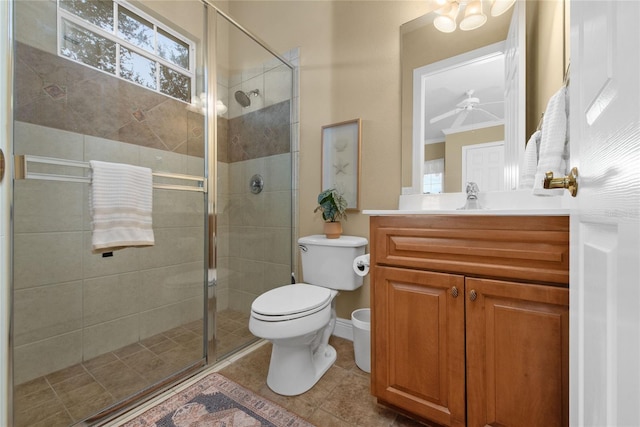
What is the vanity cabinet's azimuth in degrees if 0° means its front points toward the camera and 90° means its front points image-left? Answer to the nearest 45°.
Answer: approximately 45°

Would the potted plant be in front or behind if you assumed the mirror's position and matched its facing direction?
in front

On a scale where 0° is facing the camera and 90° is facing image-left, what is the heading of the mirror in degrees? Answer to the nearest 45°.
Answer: approximately 45°

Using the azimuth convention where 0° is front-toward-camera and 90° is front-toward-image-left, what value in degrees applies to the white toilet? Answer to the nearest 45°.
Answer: approximately 45°

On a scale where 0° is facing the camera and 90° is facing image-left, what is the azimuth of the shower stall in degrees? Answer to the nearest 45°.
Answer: approximately 315°

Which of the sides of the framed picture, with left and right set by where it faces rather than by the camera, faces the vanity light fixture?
left

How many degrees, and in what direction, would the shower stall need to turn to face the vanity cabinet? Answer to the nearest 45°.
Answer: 0° — it already faces it

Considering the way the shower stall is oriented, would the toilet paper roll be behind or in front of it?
in front

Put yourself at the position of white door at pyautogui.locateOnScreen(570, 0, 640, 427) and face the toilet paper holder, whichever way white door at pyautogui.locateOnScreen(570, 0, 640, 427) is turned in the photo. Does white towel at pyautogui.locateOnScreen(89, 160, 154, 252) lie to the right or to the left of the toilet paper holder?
left
